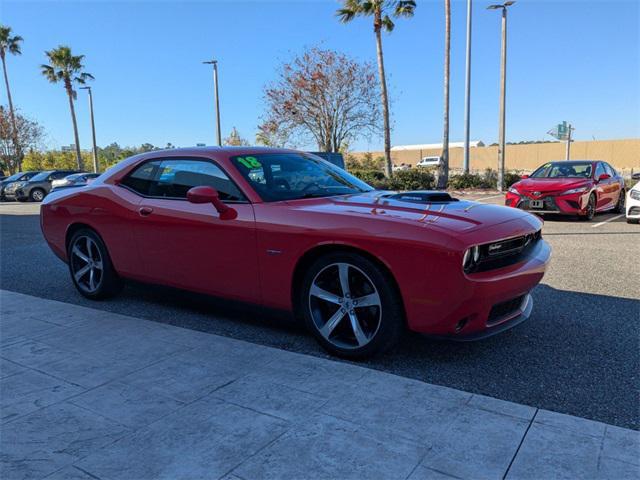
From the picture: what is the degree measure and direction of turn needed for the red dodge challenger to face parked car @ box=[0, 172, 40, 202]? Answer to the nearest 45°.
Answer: approximately 180°

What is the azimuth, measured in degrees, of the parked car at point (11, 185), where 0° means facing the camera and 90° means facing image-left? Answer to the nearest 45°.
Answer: approximately 45°

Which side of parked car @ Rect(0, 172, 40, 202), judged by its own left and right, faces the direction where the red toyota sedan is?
left

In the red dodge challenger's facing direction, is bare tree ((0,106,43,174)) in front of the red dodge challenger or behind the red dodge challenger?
behind

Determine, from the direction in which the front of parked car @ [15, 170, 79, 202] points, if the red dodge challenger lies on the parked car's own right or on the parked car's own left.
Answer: on the parked car's own left

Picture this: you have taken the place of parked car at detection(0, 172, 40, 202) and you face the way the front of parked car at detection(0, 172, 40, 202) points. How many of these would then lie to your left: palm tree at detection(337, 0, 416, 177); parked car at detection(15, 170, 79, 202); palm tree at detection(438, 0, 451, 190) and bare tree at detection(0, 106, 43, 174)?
3

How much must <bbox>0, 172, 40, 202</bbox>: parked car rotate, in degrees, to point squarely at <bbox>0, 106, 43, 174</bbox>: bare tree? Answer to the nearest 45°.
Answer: approximately 135° to its right

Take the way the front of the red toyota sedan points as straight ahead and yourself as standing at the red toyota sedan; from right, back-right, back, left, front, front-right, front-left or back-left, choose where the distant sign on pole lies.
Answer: back-right

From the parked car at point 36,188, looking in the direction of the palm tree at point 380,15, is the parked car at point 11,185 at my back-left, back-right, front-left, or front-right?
back-left

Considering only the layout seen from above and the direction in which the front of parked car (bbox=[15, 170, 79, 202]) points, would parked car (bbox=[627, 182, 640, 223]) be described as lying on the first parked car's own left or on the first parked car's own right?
on the first parked car's own left
